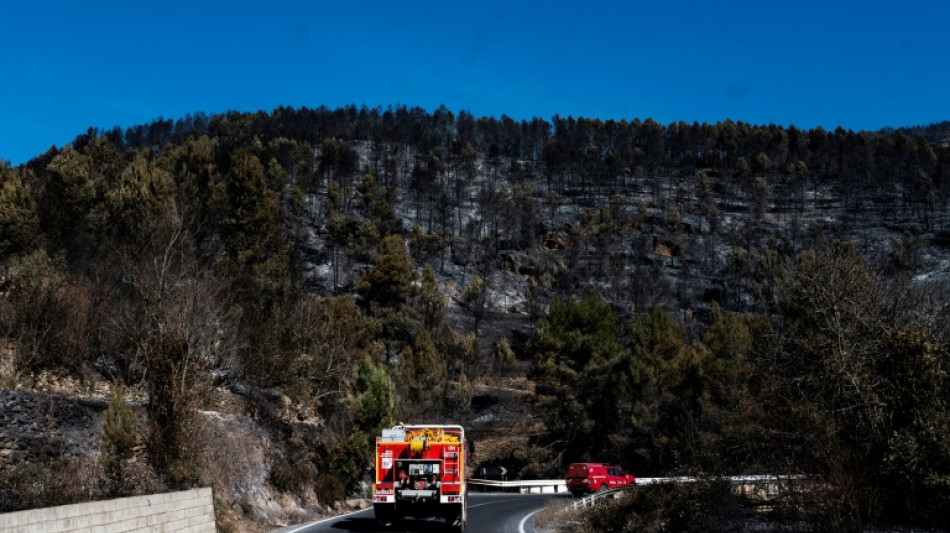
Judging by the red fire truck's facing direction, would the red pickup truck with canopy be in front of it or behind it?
in front

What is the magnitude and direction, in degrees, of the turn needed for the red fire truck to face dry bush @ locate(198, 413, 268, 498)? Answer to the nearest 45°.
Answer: approximately 45° to its left

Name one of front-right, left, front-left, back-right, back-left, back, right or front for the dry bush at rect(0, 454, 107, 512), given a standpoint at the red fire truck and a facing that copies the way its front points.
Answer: back-left

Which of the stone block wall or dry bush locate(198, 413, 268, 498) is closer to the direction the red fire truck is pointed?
the dry bush

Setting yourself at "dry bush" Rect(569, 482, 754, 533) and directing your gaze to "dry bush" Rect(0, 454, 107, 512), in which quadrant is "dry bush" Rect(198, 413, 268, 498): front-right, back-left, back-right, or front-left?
front-right

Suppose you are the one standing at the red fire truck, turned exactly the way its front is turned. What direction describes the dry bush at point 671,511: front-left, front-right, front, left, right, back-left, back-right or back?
back-right

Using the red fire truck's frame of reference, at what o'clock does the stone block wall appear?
The stone block wall is roughly at 7 o'clock from the red fire truck.

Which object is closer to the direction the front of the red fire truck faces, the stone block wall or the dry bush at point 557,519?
the dry bush

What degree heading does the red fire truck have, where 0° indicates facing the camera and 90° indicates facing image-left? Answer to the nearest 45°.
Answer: approximately 180°

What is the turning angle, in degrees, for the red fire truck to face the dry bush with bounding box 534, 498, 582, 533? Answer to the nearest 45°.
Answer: approximately 45° to its right

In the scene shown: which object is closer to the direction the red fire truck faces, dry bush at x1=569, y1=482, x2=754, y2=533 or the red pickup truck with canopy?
the red pickup truck with canopy

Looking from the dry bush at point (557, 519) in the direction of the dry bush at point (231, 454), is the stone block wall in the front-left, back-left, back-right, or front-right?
front-left

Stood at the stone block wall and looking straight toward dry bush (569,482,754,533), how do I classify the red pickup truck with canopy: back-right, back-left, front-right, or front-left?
front-left
